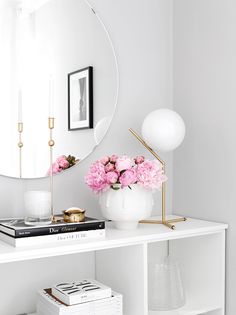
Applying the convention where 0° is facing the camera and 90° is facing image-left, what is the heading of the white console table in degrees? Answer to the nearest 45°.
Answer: approximately 315°
